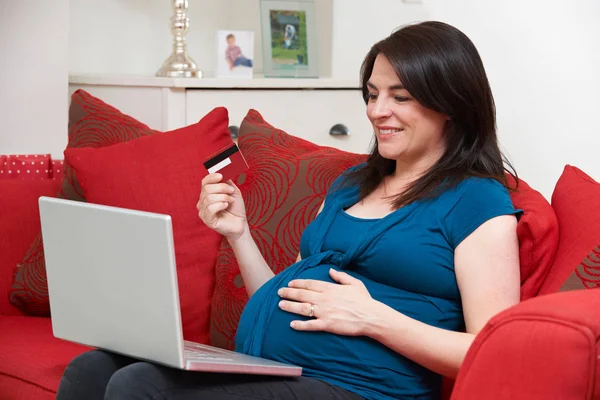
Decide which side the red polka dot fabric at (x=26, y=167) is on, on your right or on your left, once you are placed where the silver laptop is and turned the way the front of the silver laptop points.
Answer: on your left

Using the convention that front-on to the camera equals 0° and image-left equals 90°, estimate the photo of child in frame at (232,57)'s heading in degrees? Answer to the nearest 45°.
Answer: approximately 0°

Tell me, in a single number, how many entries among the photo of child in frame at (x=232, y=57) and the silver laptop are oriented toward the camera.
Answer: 1

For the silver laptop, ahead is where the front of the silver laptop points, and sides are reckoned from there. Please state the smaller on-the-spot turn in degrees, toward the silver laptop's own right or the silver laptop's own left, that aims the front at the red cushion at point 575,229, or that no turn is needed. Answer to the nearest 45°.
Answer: approximately 45° to the silver laptop's own right

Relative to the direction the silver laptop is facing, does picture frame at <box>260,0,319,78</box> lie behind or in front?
in front

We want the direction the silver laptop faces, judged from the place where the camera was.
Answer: facing away from the viewer and to the right of the viewer

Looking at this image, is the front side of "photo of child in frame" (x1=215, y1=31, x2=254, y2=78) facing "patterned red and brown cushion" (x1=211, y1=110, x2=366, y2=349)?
yes

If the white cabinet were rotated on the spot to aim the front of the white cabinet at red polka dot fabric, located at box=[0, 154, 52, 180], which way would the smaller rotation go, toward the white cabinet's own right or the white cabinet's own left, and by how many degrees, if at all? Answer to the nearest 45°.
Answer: approximately 90° to the white cabinet's own right

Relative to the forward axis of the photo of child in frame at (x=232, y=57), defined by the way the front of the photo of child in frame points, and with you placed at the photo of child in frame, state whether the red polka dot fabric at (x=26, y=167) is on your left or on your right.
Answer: on your right

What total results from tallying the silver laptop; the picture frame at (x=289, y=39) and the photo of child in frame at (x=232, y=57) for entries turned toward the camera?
2

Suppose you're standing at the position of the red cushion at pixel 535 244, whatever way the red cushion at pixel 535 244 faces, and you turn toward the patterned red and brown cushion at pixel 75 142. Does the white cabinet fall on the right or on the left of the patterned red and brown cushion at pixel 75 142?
right

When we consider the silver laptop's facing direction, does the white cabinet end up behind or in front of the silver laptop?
in front
